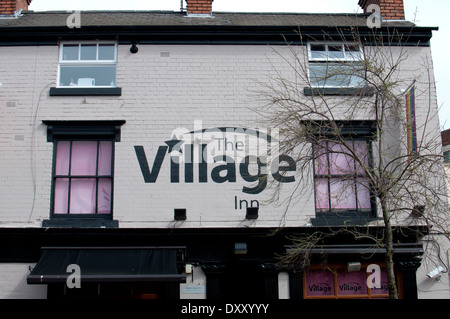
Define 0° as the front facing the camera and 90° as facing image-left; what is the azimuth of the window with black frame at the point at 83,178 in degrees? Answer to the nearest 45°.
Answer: approximately 0°

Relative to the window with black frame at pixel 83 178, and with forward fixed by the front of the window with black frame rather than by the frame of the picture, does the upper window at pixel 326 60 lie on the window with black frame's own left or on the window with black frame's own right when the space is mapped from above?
on the window with black frame's own left

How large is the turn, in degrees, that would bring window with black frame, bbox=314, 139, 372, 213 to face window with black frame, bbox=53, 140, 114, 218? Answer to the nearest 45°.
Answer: approximately 90° to its right

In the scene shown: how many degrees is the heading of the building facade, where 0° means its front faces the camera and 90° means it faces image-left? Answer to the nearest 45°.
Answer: approximately 0°

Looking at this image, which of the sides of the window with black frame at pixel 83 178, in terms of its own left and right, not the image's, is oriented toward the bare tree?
left

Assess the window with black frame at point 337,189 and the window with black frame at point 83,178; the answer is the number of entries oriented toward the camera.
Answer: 2
